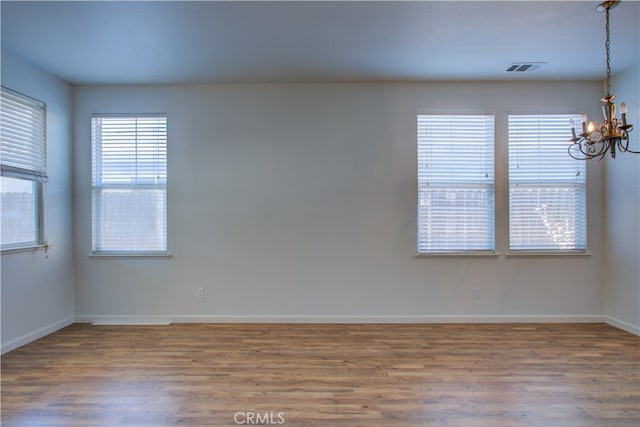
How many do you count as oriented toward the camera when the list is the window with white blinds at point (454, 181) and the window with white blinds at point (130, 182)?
2

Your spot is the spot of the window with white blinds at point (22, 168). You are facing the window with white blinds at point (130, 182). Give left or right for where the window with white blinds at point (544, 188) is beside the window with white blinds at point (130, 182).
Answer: right

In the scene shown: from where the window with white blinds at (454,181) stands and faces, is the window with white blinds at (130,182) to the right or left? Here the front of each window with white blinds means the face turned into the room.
on its right

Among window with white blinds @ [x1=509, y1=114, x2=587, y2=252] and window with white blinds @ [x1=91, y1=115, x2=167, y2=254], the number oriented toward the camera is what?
2

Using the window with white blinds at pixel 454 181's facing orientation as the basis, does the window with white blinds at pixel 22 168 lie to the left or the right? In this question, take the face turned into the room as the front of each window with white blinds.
on its right

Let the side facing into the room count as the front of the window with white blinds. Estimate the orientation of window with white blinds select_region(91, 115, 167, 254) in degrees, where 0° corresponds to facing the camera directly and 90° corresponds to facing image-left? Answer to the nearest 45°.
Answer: approximately 0°

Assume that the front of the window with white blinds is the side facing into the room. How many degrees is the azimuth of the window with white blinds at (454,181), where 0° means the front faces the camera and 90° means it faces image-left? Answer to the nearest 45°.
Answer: approximately 0°

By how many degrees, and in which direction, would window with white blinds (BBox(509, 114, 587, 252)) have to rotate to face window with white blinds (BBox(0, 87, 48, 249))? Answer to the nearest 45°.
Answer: approximately 45° to its right
